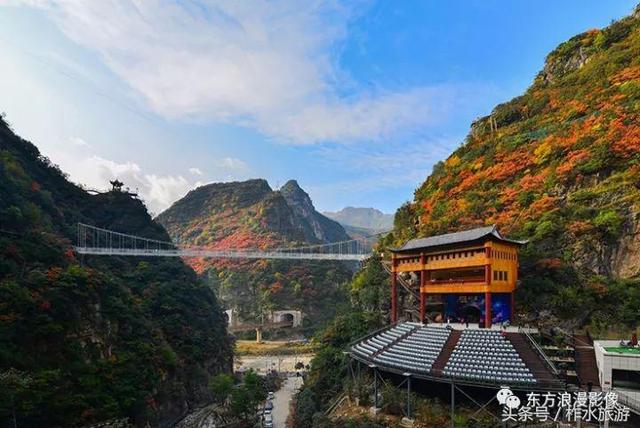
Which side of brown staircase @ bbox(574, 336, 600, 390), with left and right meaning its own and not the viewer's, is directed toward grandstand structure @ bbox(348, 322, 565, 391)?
right

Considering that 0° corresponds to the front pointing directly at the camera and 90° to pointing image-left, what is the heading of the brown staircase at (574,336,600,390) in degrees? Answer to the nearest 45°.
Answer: approximately 0°

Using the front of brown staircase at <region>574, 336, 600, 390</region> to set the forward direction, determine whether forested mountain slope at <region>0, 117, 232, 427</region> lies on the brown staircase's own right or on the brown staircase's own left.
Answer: on the brown staircase's own right

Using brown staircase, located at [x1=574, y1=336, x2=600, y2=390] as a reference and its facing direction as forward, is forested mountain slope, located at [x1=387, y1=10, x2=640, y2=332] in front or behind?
behind

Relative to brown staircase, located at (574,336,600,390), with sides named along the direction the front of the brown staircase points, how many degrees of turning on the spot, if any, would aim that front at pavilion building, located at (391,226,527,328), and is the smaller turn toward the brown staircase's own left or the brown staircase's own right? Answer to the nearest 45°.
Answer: approximately 135° to the brown staircase's own right
